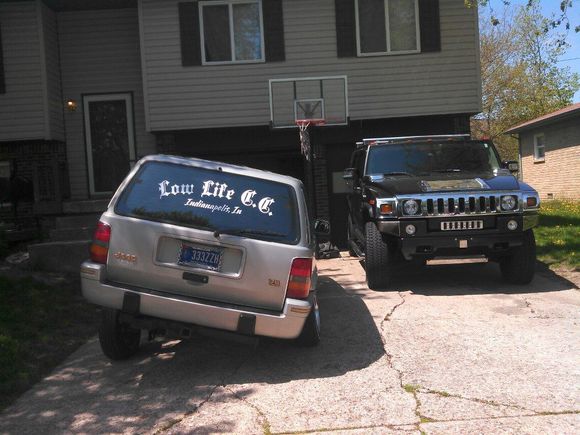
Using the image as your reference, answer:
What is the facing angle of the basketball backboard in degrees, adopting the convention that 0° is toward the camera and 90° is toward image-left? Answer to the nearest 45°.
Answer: approximately 0°

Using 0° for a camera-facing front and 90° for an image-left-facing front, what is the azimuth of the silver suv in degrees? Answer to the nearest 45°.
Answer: approximately 180°

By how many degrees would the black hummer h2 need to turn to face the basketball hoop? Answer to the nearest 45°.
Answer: approximately 135° to its right

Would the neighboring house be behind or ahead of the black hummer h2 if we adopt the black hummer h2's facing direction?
behind

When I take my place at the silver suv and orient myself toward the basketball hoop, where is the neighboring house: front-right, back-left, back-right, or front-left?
front-right

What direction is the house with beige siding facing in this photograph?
toward the camera

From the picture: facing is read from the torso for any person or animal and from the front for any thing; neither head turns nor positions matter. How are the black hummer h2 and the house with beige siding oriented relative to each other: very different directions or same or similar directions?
same or similar directions

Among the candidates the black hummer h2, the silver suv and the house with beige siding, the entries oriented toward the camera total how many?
2

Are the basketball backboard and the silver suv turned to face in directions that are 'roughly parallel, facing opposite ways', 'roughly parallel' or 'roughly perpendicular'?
roughly parallel, facing opposite ways

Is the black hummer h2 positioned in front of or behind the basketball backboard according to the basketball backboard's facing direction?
in front

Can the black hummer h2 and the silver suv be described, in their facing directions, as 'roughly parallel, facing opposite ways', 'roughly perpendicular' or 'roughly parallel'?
roughly parallel, facing opposite ways

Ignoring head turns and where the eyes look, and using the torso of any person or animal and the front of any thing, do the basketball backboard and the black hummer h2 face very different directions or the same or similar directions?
same or similar directions

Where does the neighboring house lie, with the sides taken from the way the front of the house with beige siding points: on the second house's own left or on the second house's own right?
on the second house's own left

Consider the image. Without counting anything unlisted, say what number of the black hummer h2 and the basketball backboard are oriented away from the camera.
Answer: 0
